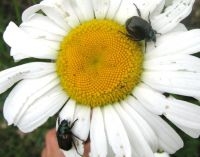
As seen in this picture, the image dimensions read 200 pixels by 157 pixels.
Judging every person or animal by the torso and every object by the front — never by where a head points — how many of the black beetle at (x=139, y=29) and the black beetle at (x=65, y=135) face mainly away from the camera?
1

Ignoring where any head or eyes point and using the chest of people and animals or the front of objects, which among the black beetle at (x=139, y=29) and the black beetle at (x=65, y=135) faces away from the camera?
the black beetle at (x=65, y=135)

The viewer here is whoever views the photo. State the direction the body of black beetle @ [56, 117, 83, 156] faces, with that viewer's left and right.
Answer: facing away from the viewer
